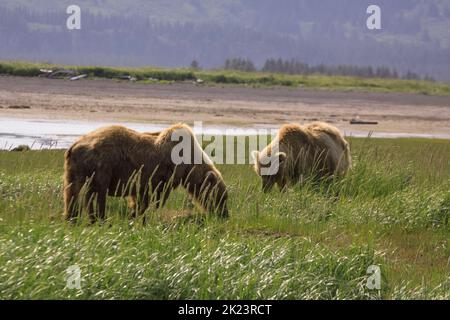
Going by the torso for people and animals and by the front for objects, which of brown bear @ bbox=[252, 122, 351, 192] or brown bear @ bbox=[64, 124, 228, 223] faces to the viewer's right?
brown bear @ bbox=[64, 124, 228, 223]

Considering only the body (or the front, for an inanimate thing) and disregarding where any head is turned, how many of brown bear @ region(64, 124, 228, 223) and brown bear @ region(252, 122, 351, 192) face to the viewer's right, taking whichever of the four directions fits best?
1

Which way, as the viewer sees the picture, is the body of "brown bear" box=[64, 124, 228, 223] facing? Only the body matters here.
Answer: to the viewer's right

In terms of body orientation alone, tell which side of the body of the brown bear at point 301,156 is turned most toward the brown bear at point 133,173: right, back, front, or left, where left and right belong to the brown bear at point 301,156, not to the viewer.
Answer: front

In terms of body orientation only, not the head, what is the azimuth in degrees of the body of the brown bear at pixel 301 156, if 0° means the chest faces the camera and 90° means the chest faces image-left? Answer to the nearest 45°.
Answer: approximately 45°

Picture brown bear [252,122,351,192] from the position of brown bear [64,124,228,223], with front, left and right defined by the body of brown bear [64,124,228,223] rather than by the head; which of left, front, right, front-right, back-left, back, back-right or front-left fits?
front-left
